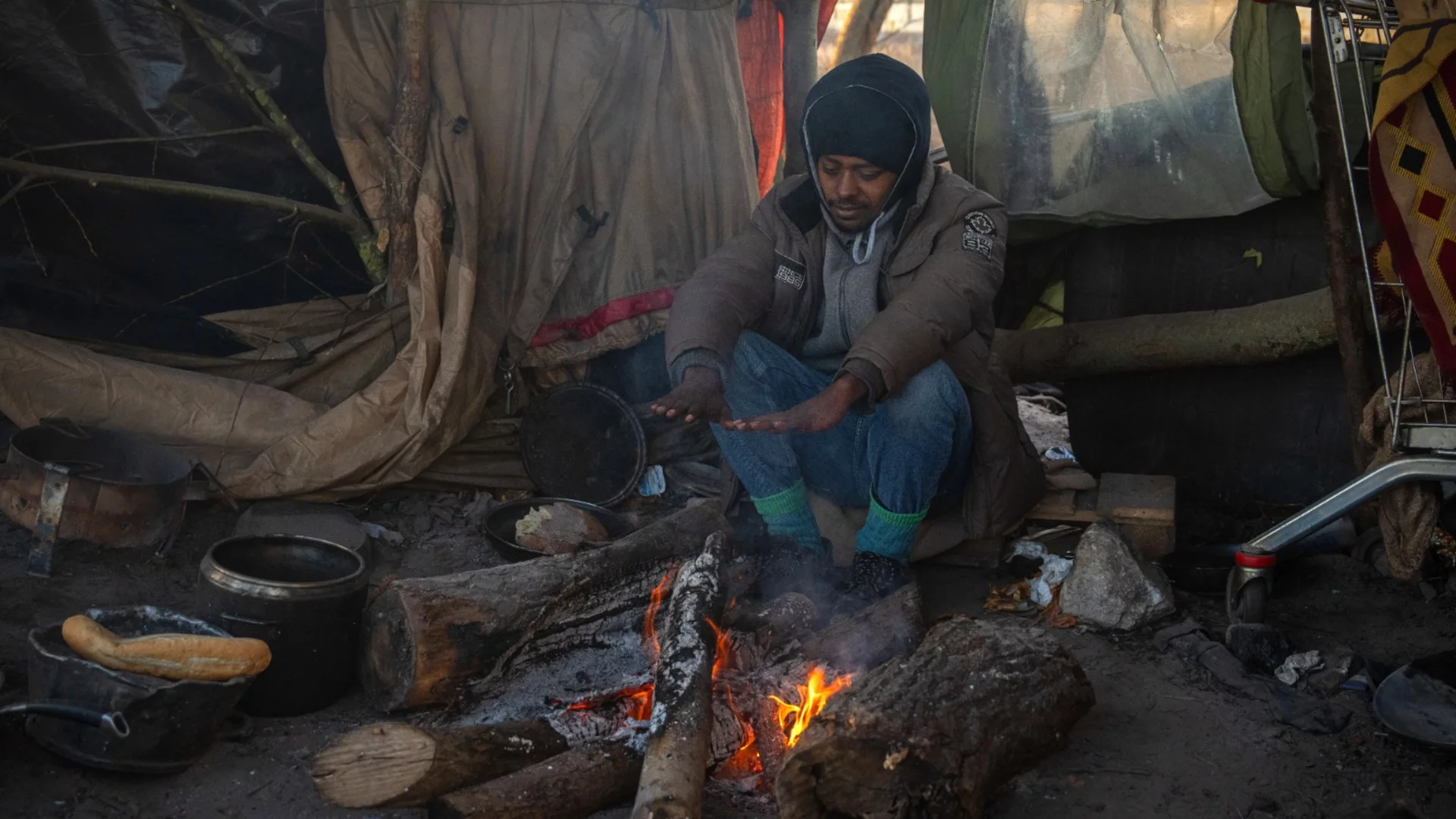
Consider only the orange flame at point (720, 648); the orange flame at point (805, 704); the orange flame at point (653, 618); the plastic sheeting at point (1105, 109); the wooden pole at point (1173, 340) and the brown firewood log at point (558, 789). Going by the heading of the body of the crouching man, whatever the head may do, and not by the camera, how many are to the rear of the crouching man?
2

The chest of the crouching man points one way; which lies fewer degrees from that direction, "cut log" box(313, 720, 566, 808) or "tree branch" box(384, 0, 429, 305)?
the cut log

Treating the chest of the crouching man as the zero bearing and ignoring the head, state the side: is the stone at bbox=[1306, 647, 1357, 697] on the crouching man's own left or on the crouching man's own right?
on the crouching man's own left

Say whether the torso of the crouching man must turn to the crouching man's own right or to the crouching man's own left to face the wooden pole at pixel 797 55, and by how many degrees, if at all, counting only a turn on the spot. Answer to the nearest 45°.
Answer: approximately 135° to the crouching man's own right

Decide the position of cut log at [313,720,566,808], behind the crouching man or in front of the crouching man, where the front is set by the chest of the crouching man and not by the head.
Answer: in front

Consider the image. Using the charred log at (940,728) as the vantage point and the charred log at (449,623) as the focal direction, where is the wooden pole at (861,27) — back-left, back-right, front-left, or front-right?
front-right

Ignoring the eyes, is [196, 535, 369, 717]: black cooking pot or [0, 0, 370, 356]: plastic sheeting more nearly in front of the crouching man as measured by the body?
the black cooking pot

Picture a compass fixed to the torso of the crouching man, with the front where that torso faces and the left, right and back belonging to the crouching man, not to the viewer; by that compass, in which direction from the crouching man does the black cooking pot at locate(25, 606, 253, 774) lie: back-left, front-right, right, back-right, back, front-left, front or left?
front

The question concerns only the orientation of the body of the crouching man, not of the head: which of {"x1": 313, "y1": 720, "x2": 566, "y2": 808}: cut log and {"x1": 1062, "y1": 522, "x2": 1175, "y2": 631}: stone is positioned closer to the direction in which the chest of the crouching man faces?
the cut log

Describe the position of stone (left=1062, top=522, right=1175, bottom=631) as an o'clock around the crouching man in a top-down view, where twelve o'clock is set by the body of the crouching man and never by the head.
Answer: The stone is roughly at 8 o'clock from the crouching man.

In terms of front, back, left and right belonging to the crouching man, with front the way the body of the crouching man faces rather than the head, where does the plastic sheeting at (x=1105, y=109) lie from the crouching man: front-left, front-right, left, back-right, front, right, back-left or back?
back

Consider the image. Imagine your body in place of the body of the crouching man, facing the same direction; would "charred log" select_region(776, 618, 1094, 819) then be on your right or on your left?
on your left

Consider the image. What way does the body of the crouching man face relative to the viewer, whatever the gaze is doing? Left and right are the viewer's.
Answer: facing the viewer and to the left of the viewer

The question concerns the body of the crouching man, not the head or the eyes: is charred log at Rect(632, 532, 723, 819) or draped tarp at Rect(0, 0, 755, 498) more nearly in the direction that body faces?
the charred log

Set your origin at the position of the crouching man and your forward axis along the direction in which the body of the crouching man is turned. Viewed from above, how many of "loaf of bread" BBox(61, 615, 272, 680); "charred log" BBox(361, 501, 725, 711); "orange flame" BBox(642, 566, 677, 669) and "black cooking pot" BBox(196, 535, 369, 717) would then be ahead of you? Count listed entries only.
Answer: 4

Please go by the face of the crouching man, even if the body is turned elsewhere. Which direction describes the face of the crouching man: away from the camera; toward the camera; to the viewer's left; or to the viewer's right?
toward the camera

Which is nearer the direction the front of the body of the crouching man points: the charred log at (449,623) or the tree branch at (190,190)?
the charred log
